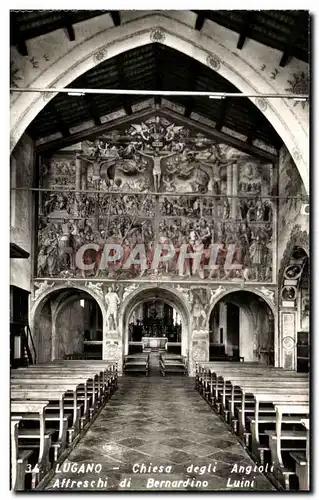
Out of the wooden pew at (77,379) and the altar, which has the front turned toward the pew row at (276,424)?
the altar

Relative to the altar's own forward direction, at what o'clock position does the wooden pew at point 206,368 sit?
The wooden pew is roughly at 12 o'clock from the altar.

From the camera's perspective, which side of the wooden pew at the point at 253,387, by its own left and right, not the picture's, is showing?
back

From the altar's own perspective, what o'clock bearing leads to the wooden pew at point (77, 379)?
The wooden pew is roughly at 12 o'clock from the altar.

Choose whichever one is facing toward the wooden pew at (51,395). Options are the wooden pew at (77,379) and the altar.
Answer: the altar

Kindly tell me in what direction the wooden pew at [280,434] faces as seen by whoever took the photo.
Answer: facing away from the viewer

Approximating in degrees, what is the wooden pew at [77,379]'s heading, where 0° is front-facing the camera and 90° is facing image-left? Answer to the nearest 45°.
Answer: approximately 180°

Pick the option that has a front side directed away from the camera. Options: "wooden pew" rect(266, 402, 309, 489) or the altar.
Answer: the wooden pew

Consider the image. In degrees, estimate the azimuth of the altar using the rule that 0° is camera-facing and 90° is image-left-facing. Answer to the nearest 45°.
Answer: approximately 0°
